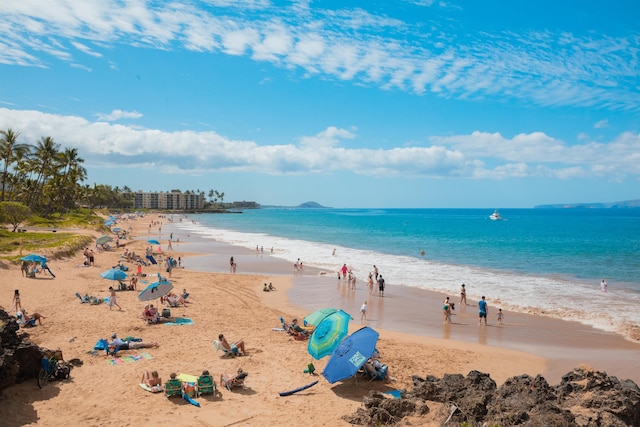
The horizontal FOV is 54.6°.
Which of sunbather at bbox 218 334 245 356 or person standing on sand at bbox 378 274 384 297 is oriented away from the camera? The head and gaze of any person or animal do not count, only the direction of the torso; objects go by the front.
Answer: the person standing on sand

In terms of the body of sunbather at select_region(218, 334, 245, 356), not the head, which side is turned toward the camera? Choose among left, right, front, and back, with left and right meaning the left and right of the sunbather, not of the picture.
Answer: right

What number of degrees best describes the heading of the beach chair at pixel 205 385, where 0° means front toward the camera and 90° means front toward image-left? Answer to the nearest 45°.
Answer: approximately 225°

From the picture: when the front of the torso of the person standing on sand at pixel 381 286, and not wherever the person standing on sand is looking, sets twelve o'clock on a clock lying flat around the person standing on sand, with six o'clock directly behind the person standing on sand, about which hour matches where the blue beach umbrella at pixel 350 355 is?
The blue beach umbrella is roughly at 6 o'clock from the person standing on sand.

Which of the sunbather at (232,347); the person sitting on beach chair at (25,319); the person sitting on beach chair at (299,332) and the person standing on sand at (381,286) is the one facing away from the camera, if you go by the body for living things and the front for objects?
the person standing on sand

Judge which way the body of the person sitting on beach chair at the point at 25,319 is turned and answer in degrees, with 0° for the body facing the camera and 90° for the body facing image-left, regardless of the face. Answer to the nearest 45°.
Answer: approximately 270°

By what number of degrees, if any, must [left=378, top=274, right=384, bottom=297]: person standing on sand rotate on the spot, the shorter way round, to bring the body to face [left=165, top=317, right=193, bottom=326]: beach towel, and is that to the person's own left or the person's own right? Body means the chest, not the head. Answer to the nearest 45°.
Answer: approximately 135° to the person's own left

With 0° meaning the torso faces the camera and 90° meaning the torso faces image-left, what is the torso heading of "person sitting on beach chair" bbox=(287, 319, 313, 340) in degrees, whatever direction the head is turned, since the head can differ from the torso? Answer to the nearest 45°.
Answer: approximately 270°

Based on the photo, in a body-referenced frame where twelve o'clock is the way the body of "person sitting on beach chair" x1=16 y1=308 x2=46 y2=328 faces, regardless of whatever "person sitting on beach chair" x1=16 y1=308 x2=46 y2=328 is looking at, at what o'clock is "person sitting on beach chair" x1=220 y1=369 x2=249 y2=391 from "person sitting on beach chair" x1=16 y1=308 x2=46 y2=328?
"person sitting on beach chair" x1=220 y1=369 x2=249 y2=391 is roughly at 2 o'clock from "person sitting on beach chair" x1=16 y1=308 x2=46 y2=328.

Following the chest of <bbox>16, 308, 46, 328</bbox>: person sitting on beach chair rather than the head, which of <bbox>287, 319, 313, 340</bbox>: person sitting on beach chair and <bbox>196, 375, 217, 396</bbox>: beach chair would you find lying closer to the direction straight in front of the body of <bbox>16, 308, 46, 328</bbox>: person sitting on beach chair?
the person sitting on beach chair

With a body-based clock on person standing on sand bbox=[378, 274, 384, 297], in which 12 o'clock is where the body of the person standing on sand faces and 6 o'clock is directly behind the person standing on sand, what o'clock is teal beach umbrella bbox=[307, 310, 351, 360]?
The teal beach umbrella is roughly at 6 o'clock from the person standing on sand.
